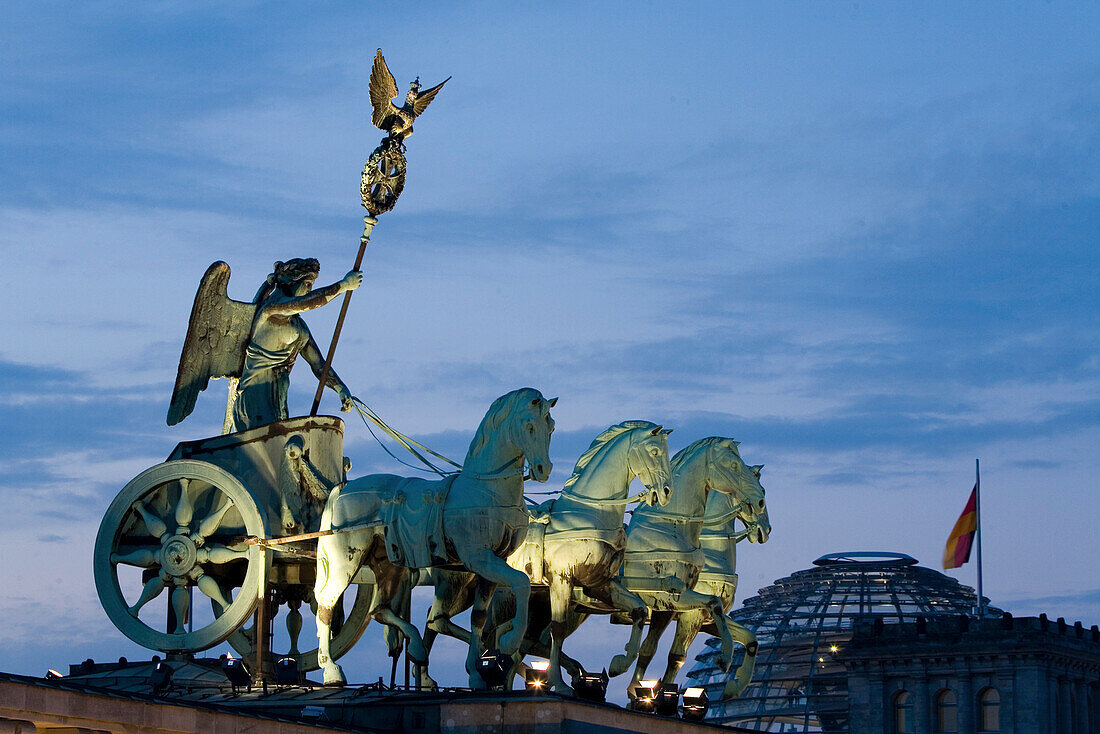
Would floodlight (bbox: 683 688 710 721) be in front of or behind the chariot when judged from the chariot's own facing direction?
in front

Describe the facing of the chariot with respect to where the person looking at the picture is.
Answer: facing the viewer and to the right of the viewer

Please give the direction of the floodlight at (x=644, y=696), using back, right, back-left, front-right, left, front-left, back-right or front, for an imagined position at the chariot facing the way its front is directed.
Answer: front-left

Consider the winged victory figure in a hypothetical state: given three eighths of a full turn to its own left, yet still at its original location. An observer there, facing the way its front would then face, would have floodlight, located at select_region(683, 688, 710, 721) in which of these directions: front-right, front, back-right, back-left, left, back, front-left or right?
right

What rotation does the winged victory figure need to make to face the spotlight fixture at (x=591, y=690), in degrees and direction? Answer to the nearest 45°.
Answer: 0° — it already faces it

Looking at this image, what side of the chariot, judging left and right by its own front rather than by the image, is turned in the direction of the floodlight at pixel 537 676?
front
